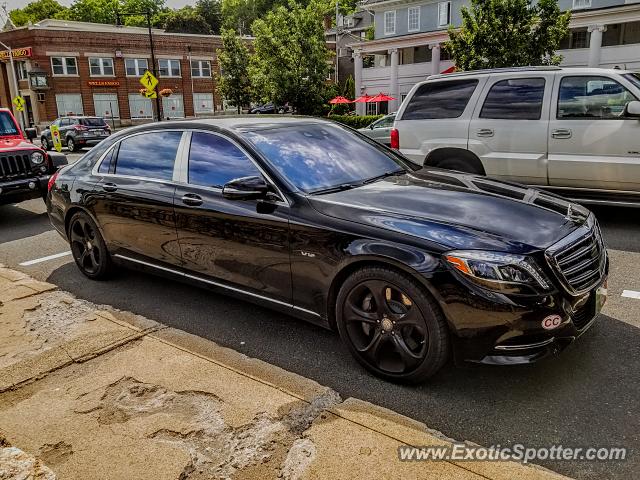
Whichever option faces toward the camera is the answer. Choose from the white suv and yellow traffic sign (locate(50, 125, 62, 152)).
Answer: the yellow traffic sign

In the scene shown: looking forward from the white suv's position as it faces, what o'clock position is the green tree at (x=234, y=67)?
The green tree is roughly at 8 o'clock from the white suv.

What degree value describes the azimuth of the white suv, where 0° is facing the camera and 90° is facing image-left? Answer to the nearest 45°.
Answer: approximately 270°

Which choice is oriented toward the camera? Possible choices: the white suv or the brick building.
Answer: the brick building

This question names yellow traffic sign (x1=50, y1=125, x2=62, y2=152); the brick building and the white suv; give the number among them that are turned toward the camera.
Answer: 2

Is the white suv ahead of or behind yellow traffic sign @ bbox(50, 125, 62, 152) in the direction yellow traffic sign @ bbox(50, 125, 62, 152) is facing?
ahead

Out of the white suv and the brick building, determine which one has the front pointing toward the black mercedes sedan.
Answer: the brick building

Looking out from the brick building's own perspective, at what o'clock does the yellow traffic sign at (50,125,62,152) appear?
The yellow traffic sign is roughly at 12 o'clock from the brick building.

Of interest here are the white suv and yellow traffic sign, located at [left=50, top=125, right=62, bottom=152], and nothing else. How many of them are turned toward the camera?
1

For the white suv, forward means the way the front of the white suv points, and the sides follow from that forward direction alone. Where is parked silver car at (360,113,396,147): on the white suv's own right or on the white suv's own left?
on the white suv's own left

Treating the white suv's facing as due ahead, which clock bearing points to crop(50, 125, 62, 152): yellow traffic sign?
The yellow traffic sign is roughly at 7 o'clock from the white suv.

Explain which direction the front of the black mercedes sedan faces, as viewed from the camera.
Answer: facing the viewer and to the right of the viewer

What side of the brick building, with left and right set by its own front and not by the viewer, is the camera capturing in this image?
front

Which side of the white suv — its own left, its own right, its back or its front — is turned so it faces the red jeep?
back
